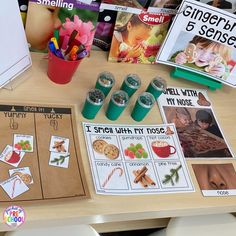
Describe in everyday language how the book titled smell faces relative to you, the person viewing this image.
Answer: facing the viewer

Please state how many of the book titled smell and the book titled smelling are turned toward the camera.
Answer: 2

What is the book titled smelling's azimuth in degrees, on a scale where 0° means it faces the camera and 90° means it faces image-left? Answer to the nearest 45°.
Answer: approximately 0°

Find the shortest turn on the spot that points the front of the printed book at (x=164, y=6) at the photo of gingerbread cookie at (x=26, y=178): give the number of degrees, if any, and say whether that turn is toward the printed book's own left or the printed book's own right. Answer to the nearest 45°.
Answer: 0° — it already faces it

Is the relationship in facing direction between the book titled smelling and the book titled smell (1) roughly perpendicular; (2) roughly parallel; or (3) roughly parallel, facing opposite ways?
roughly parallel

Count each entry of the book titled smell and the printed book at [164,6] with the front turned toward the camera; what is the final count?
2

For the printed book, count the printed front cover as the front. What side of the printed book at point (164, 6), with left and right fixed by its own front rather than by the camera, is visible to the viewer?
front

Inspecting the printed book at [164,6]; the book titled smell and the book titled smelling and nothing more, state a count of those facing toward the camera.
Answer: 3

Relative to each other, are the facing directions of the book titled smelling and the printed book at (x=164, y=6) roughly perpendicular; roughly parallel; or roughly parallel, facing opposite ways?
roughly parallel

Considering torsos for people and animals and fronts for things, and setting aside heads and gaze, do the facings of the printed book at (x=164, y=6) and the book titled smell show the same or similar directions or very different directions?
same or similar directions

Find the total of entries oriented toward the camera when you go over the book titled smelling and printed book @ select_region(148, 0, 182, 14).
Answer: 2
